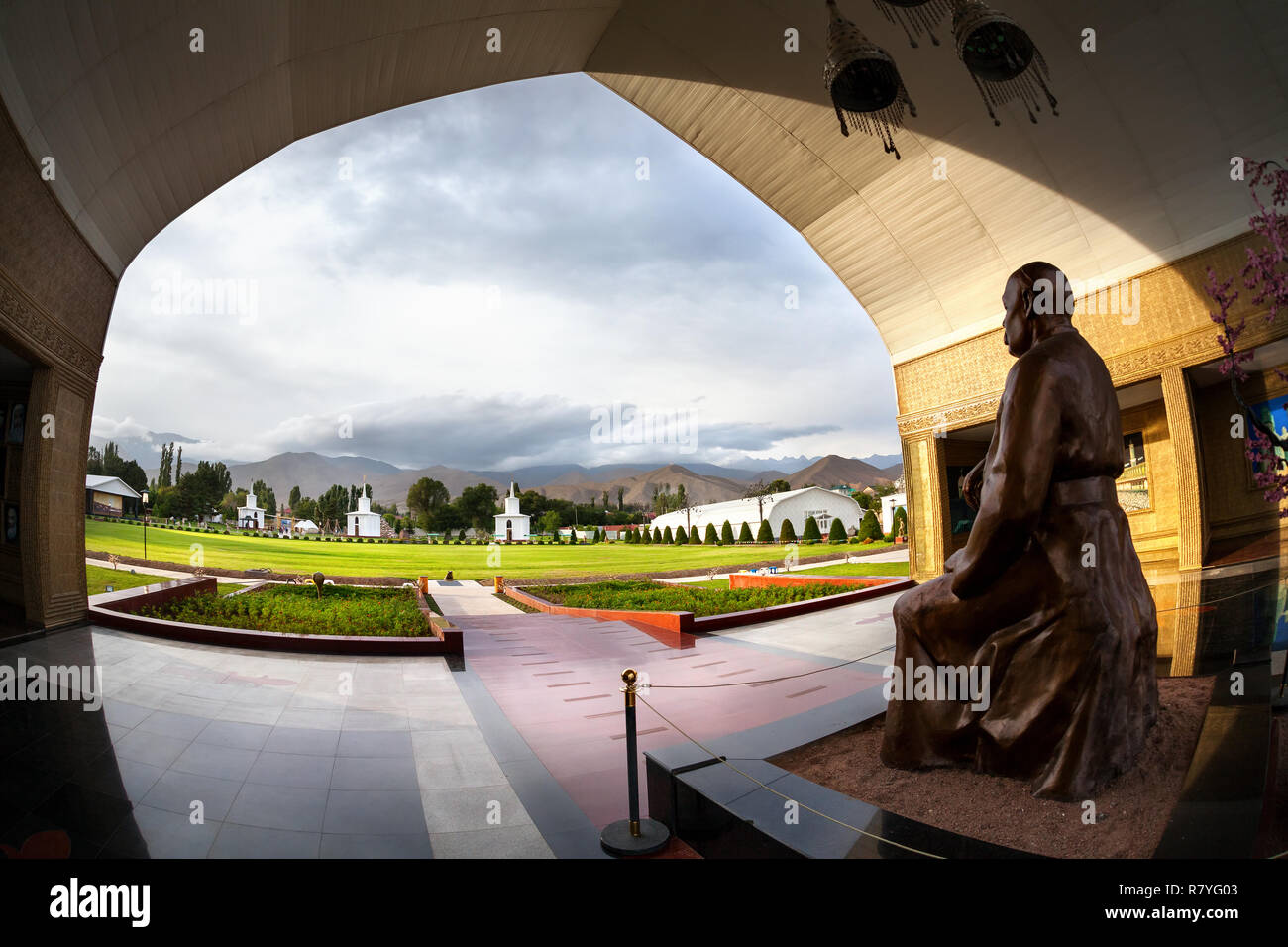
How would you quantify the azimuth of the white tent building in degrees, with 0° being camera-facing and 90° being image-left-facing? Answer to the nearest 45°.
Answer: approximately 315°

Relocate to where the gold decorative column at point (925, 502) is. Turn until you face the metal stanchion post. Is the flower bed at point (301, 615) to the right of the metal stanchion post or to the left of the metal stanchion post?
right

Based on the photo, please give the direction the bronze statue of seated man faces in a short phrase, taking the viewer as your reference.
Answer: facing away from the viewer and to the left of the viewer

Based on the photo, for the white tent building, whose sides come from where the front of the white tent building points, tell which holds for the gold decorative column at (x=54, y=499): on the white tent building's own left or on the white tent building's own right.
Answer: on the white tent building's own right

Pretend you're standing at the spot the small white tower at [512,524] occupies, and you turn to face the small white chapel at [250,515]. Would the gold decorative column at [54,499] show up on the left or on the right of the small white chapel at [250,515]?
left

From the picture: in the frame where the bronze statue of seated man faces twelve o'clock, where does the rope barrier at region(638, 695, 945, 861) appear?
The rope barrier is roughly at 9 o'clock from the bronze statue of seated man.

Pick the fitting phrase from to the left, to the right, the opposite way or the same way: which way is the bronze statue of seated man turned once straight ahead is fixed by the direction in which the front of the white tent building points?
the opposite way

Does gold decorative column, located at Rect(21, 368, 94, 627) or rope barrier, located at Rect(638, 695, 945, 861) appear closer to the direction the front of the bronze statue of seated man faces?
the gold decorative column

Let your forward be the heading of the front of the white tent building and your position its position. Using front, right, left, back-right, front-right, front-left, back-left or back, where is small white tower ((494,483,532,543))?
back-right

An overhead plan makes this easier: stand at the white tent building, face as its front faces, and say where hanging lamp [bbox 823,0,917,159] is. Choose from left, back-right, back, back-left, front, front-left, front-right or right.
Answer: front-right

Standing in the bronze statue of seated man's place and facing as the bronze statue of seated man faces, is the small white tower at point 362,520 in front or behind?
in front

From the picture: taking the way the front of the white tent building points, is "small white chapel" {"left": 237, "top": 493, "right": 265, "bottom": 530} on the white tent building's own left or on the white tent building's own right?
on the white tent building's own right
